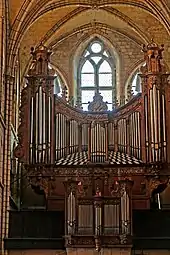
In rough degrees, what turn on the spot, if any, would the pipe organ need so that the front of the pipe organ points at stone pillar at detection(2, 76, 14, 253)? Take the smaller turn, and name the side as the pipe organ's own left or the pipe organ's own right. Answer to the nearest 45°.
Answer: approximately 90° to the pipe organ's own right

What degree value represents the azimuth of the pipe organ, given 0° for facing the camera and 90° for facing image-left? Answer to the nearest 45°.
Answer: approximately 0°
